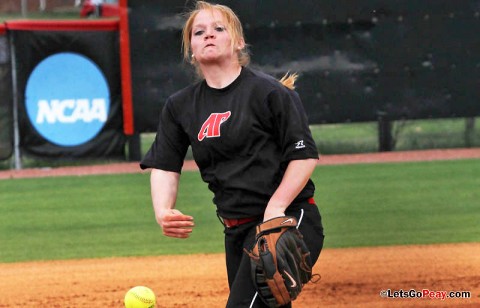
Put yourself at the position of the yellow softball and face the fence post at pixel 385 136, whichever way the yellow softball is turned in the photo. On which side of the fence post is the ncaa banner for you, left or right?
left

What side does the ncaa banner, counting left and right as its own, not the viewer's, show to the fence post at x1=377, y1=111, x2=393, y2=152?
left

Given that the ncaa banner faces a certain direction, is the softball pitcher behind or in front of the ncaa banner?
in front

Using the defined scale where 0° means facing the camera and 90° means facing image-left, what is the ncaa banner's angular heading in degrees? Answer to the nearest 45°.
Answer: approximately 0°

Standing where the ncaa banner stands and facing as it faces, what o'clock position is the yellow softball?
The yellow softball is roughly at 12 o'clock from the ncaa banner.
